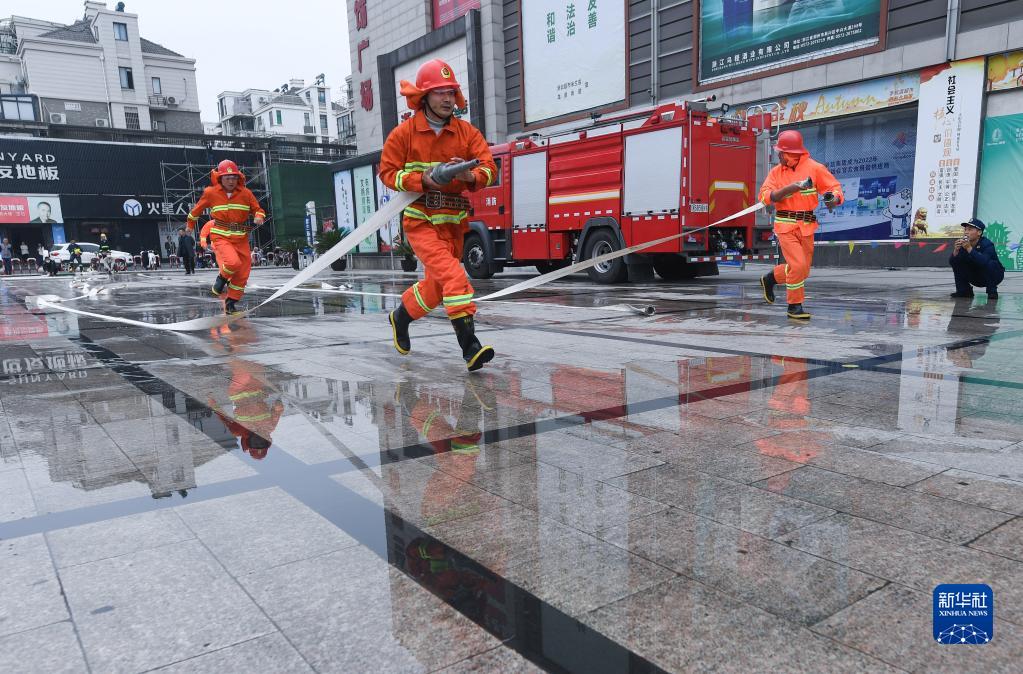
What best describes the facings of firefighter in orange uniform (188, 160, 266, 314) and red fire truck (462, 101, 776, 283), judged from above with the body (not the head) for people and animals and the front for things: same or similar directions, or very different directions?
very different directions

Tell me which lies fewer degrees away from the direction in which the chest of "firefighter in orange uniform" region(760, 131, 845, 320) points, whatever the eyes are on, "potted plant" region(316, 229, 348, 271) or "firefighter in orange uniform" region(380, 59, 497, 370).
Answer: the firefighter in orange uniform

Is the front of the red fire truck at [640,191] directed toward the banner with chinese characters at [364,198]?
yes

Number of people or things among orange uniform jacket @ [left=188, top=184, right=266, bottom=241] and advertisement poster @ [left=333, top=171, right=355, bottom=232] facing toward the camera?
2

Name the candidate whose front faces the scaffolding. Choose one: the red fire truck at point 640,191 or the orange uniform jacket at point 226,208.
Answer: the red fire truck

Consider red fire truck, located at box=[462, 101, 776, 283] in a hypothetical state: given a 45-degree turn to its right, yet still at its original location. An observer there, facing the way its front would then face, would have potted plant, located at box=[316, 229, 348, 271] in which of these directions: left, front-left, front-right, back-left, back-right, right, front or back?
front-left

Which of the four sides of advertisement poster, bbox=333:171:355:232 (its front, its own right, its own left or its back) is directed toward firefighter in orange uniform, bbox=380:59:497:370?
front

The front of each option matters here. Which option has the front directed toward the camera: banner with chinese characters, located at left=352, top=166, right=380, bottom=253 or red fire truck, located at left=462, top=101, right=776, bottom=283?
the banner with chinese characters

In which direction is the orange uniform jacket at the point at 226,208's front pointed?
toward the camera

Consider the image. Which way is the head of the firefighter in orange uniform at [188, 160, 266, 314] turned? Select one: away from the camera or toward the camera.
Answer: toward the camera

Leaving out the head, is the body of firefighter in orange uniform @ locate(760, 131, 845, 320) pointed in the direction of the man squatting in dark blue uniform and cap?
no

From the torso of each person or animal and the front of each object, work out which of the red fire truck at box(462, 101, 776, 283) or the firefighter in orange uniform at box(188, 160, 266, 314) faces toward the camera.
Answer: the firefighter in orange uniform

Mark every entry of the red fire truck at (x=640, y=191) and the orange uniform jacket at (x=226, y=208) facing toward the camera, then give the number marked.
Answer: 1

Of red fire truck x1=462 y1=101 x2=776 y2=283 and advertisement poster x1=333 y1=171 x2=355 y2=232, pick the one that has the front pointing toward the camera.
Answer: the advertisement poster

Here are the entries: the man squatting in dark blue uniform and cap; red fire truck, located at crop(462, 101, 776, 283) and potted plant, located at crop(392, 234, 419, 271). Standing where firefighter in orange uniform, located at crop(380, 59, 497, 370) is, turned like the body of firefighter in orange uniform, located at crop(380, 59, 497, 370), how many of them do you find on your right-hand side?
0

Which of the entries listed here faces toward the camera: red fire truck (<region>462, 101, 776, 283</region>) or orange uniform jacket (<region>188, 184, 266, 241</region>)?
the orange uniform jacket

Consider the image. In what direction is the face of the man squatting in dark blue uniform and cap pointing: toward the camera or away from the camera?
toward the camera

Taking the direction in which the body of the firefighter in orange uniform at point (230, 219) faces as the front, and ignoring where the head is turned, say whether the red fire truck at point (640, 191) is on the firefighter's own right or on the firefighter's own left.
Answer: on the firefighter's own left

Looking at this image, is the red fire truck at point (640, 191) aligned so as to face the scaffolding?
yes
